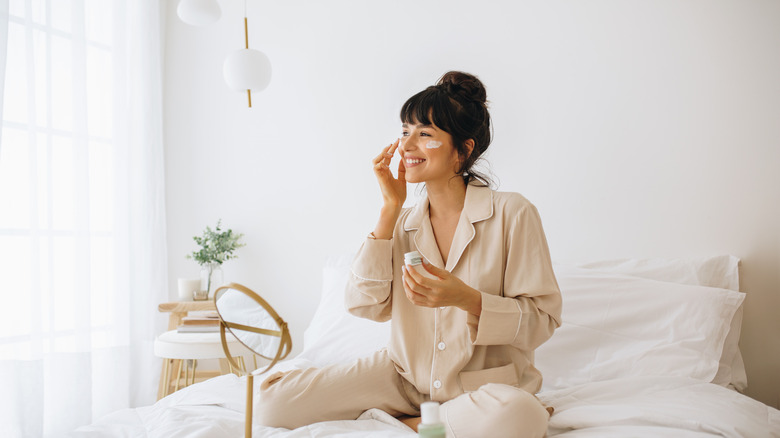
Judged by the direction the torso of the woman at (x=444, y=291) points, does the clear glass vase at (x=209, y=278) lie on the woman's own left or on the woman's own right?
on the woman's own right

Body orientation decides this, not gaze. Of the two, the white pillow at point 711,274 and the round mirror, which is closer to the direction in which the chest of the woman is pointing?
the round mirror

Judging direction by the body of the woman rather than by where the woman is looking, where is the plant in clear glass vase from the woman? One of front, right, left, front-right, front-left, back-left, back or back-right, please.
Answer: right

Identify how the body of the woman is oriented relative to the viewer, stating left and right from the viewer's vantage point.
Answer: facing the viewer and to the left of the viewer

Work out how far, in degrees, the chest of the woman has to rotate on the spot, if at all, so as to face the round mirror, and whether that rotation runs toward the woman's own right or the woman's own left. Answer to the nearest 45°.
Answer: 0° — they already face it

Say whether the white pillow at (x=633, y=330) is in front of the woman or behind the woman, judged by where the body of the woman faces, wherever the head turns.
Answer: behind

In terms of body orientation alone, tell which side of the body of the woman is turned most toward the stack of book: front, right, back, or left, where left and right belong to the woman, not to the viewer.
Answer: right

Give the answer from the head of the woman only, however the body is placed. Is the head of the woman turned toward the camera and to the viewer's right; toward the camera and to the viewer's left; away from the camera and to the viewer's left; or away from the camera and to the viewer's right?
toward the camera and to the viewer's left

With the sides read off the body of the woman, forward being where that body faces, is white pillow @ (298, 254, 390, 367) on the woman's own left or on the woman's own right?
on the woman's own right
